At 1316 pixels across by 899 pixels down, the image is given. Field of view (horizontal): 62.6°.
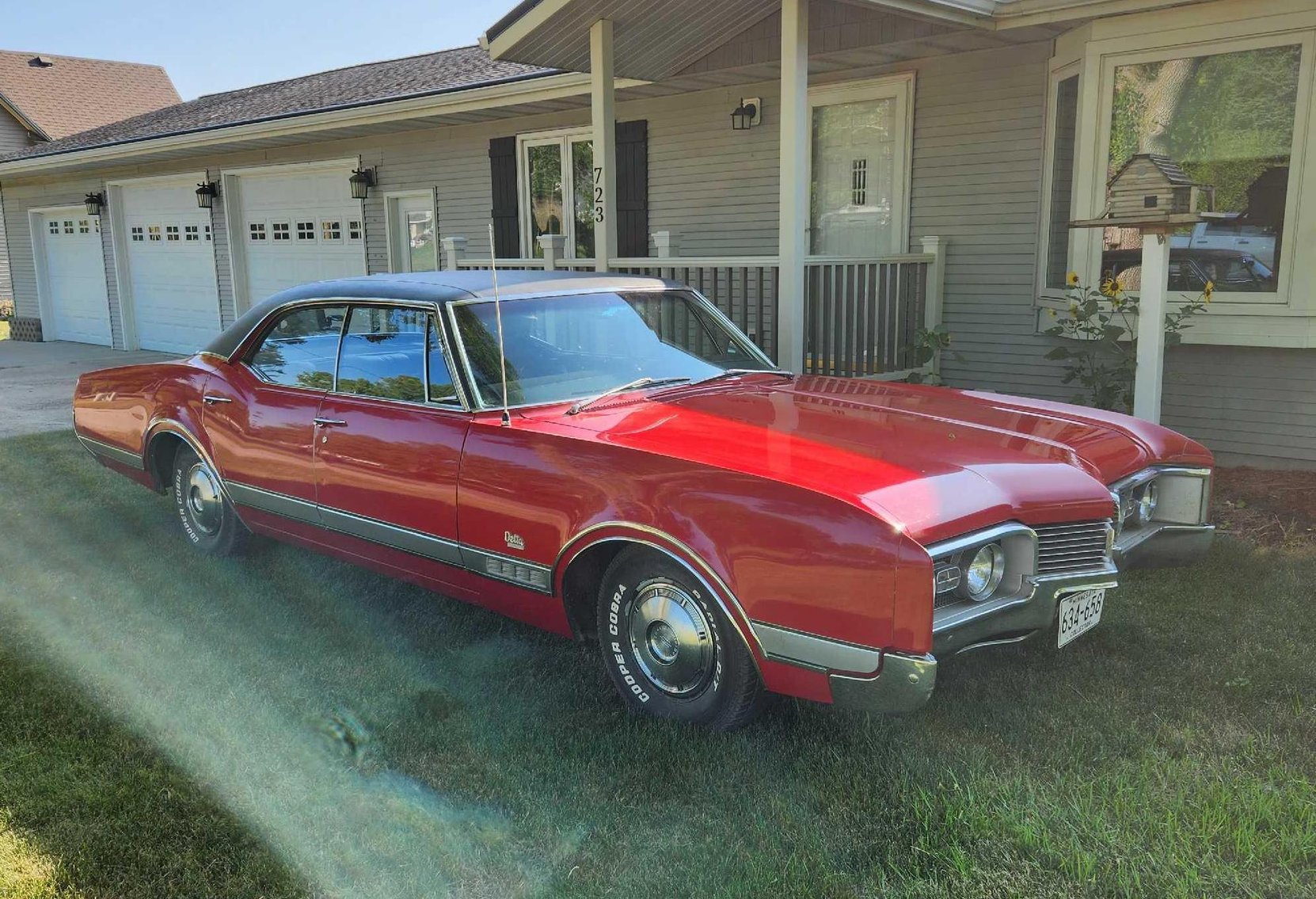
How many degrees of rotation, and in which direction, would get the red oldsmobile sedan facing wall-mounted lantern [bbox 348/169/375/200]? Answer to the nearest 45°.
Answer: approximately 135° to its left

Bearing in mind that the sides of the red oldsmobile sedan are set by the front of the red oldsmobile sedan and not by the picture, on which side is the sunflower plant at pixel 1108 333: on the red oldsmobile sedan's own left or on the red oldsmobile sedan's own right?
on the red oldsmobile sedan's own left

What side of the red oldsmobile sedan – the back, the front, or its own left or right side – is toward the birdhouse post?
left

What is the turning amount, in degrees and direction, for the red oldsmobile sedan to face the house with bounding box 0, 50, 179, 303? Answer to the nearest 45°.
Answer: approximately 180°

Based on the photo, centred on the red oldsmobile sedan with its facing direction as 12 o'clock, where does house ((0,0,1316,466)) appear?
The house is roughly at 8 o'clock from the red oldsmobile sedan.

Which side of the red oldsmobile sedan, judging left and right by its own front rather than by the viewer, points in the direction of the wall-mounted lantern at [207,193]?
back

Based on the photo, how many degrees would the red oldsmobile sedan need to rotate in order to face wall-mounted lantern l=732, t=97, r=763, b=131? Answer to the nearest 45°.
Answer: approximately 135° to its left

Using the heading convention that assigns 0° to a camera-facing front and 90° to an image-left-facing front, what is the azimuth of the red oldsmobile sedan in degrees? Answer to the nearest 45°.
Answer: approximately 315°
